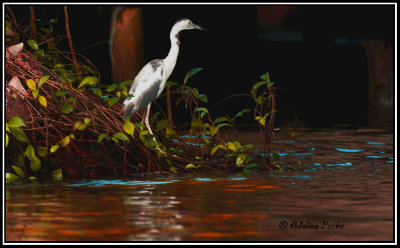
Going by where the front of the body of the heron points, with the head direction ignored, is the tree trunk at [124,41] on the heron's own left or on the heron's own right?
on the heron's own left

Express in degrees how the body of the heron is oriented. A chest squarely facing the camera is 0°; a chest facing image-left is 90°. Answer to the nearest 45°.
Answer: approximately 270°

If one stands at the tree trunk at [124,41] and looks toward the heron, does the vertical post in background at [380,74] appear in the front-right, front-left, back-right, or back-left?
back-left

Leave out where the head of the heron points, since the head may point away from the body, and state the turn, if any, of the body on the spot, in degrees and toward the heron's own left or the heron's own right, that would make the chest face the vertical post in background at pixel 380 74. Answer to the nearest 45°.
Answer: approximately 45° to the heron's own left
